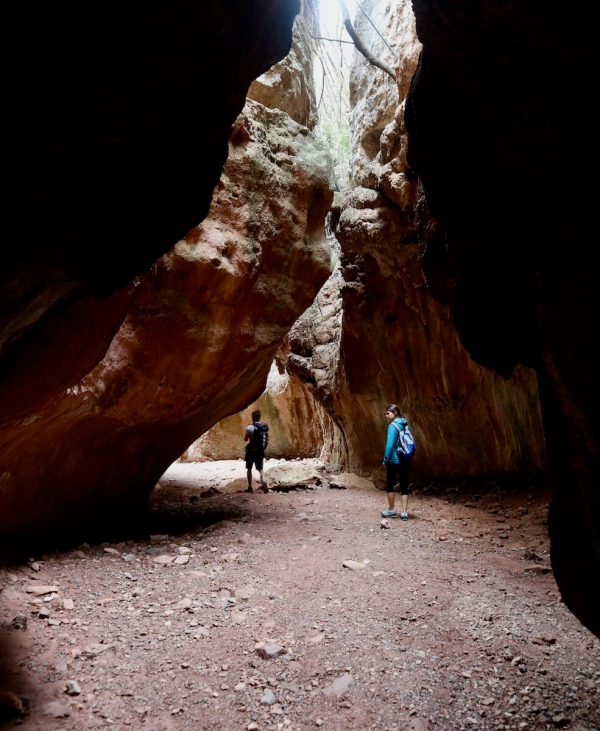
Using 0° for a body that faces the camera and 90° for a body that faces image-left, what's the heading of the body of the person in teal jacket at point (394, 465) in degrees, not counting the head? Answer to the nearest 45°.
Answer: approximately 90°

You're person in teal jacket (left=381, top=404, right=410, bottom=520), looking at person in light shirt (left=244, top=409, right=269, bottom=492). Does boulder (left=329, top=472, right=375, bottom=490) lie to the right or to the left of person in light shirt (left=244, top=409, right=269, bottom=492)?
right

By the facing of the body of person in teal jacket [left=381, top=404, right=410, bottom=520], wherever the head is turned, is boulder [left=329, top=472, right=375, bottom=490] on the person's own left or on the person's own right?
on the person's own right

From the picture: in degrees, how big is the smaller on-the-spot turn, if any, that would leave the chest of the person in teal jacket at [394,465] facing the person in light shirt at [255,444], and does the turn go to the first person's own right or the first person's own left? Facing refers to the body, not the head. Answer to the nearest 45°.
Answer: approximately 45° to the first person's own right

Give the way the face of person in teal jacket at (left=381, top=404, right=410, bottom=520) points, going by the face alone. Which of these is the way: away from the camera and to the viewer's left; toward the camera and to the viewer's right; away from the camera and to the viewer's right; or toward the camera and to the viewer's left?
toward the camera and to the viewer's left

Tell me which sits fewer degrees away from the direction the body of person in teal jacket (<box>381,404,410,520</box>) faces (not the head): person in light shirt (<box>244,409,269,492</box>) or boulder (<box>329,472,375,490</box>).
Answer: the person in light shirt
